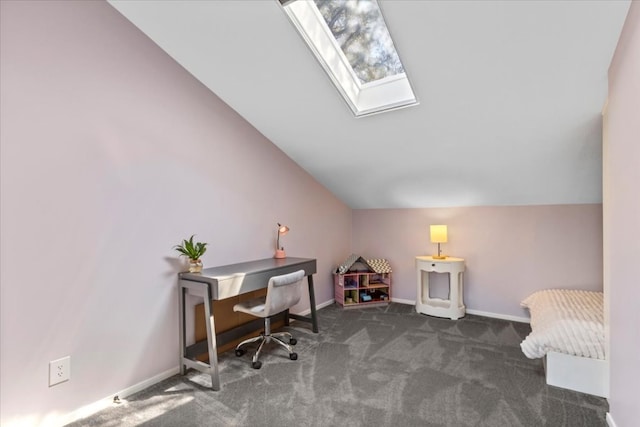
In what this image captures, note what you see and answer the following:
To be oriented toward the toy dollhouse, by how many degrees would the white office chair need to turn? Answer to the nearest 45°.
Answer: approximately 90° to its right

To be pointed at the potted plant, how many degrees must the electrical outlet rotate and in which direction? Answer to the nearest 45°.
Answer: approximately 45° to its left

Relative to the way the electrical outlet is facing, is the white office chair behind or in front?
in front

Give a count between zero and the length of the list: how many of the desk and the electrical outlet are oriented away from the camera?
0

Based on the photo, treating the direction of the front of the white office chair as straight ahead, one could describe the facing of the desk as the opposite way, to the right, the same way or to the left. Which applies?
the opposite way

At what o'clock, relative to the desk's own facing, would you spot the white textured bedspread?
The white textured bedspread is roughly at 11 o'clock from the desk.

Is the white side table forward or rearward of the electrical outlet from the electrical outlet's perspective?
forward

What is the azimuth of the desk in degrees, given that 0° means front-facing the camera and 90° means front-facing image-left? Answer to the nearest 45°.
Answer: approximately 315°

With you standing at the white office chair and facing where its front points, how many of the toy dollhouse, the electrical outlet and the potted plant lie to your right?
1

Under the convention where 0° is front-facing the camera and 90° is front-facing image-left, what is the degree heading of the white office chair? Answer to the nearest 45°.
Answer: approximately 135°

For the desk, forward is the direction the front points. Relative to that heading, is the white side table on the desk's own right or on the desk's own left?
on the desk's own left

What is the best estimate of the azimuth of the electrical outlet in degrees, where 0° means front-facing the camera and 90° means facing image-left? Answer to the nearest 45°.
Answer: approximately 315°
